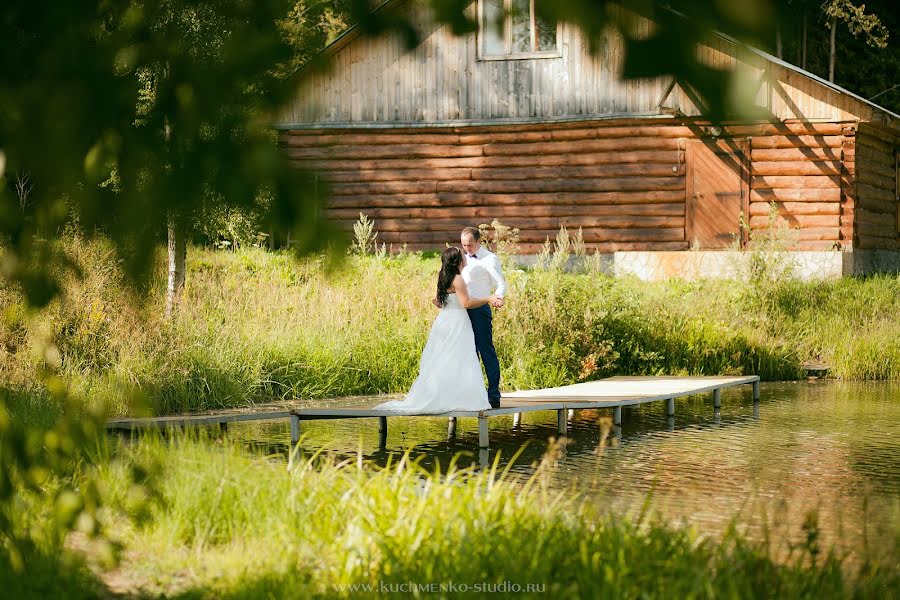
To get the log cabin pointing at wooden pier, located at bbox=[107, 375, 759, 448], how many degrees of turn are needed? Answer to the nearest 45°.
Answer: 0° — it already faces it

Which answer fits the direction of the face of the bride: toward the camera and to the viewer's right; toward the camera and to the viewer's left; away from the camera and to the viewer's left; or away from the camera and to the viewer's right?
away from the camera and to the viewer's right

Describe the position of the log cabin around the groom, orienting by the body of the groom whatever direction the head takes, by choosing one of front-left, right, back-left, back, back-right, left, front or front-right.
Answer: back-right

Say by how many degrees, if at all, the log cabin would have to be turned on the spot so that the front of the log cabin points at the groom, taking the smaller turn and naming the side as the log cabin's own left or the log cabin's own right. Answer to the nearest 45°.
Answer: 0° — it already faces them

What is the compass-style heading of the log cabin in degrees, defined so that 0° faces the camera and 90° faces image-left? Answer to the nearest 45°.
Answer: approximately 0°

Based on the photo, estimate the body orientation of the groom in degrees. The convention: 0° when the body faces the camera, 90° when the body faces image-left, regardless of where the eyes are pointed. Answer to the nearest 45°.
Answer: approximately 45°
